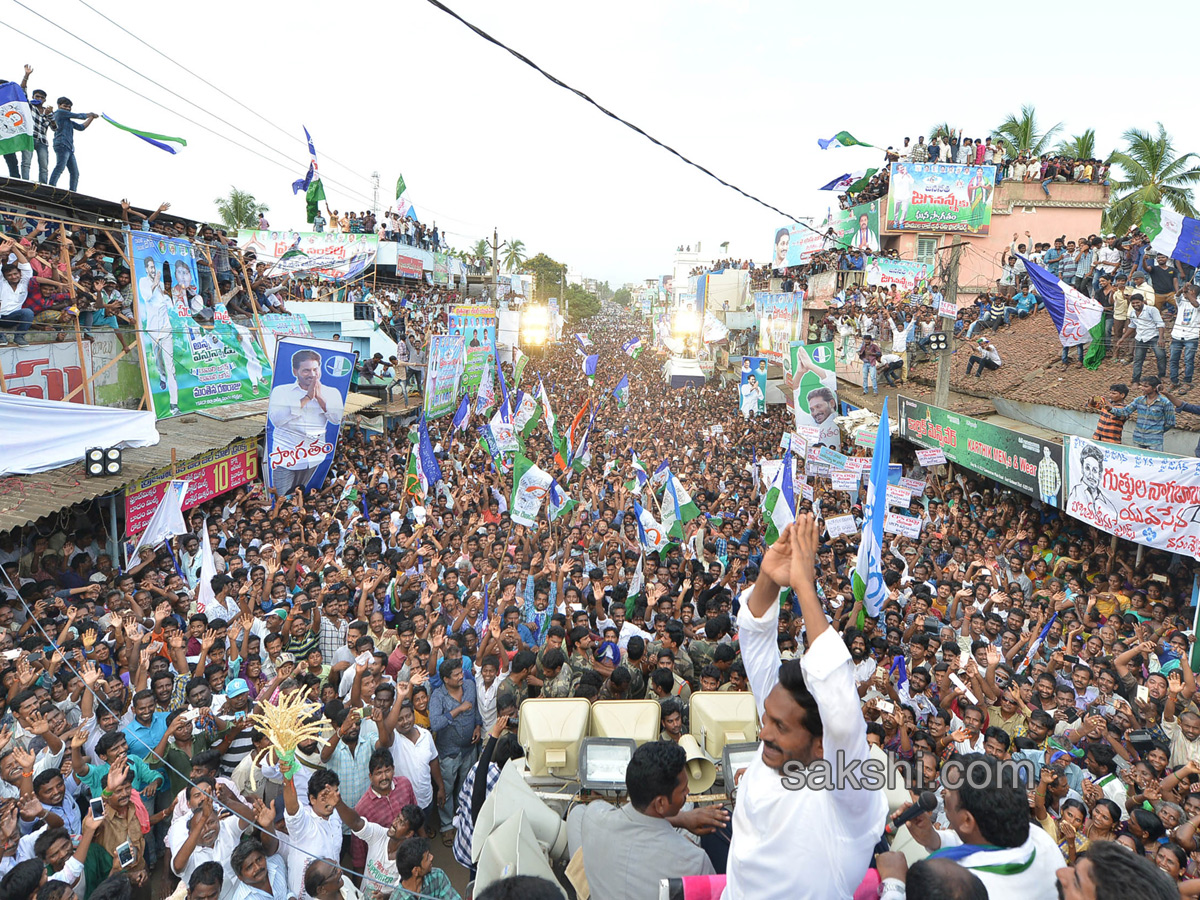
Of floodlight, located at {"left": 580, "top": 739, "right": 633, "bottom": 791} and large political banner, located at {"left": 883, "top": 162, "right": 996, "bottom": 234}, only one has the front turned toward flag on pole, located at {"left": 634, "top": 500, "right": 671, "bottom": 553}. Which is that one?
the large political banner

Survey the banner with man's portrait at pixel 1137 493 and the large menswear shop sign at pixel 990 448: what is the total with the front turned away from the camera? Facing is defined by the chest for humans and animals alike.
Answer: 0

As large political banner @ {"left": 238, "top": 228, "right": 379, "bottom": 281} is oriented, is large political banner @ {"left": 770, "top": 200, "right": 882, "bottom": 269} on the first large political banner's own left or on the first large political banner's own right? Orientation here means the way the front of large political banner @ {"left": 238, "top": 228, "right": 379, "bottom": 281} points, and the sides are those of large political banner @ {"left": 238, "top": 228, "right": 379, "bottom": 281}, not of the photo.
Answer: on the first large political banner's own left

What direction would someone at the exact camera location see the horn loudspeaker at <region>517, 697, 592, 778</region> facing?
facing away from the viewer

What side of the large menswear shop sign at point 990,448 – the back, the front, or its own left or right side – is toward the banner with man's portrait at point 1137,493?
left

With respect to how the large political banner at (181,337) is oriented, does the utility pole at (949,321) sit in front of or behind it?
in front

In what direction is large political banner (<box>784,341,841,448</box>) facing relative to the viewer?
toward the camera

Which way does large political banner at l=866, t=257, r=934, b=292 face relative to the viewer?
toward the camera

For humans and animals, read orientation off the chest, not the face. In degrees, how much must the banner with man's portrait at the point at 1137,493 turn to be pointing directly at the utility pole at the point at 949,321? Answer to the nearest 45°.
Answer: approximately 90° to its right

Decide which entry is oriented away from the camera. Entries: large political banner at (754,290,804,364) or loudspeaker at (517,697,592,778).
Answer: the loudspeaker

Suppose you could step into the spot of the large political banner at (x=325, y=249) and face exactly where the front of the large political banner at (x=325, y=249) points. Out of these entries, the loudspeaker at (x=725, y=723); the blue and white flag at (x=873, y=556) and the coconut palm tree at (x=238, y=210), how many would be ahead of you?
2

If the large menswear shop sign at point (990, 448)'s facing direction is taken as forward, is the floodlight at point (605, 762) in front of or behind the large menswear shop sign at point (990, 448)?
in front

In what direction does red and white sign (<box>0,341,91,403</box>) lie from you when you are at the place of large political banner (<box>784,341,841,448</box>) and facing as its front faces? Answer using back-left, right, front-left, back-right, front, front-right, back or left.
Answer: front-right

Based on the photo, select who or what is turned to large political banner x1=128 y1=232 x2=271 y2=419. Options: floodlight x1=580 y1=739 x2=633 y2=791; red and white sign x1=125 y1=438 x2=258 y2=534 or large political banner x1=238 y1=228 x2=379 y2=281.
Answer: large political banner x1=238 y1=228 x2=379 y2=281

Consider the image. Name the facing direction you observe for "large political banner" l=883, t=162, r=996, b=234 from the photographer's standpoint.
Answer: facing the viewer

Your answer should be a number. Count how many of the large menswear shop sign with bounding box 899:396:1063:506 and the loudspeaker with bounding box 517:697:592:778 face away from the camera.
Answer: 1
